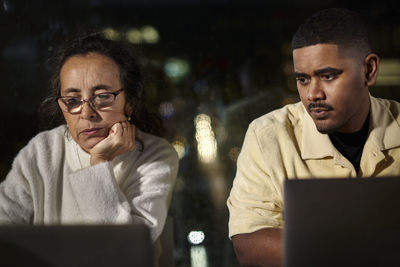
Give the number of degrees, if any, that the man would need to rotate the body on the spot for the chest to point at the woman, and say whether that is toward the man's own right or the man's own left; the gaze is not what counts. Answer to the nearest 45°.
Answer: approximately 90° to the man's own right

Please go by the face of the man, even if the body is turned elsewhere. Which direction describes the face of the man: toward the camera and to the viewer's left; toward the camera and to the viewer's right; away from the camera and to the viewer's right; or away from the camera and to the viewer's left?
toward the camera and to the viewer's left

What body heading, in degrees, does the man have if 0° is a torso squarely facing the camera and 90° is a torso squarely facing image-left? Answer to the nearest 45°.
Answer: approximately 0°
